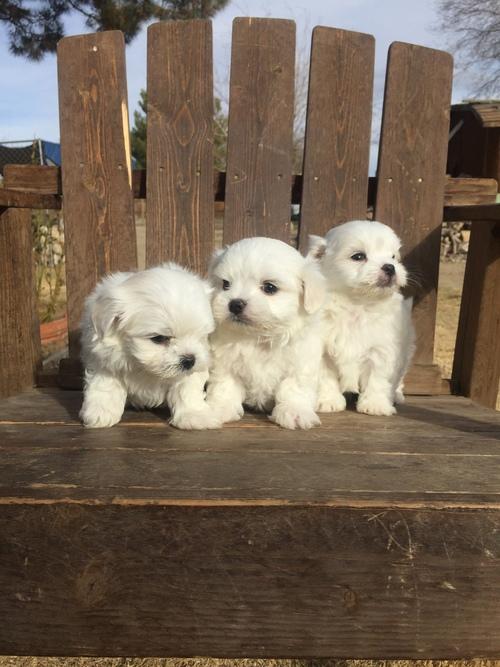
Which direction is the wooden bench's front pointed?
toward the camera

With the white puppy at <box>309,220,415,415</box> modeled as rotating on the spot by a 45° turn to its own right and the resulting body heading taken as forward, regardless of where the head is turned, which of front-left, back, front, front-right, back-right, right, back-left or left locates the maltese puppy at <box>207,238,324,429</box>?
front

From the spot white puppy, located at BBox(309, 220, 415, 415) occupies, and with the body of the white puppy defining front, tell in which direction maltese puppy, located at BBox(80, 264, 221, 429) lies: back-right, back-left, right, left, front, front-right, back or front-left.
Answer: front-right

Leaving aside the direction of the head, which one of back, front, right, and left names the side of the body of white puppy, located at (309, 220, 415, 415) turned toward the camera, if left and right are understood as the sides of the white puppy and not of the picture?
front

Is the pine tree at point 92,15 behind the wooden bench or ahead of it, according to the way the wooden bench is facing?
behind

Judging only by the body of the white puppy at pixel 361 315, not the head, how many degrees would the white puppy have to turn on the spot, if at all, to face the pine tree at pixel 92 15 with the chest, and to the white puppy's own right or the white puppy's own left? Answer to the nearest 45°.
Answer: approximately 135° to the white puppy's own right
